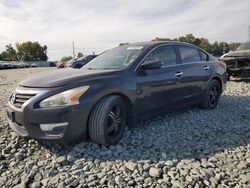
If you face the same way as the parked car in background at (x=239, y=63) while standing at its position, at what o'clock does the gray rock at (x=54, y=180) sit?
The gray rock is roughly at 11 o'clock from the parked car in background.

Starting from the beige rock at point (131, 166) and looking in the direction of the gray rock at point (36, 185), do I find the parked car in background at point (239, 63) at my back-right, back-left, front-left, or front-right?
back-right

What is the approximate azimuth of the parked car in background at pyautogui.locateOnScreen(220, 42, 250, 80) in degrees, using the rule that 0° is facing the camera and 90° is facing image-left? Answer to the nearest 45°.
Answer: approximately 45°

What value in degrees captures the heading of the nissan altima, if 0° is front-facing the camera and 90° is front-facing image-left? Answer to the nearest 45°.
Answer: approximately 45°

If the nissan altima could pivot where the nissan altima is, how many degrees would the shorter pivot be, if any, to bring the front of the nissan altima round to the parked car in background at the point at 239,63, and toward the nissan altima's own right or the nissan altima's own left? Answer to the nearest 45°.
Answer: approximately 180°

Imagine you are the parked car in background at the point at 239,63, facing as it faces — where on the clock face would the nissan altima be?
The nissan altima is roughly at 11 o'clock from the parked car in background.

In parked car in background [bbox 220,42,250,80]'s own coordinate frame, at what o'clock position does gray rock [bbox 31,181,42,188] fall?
The gray rock is roughly at 11 o'clock from the parked car in background.
